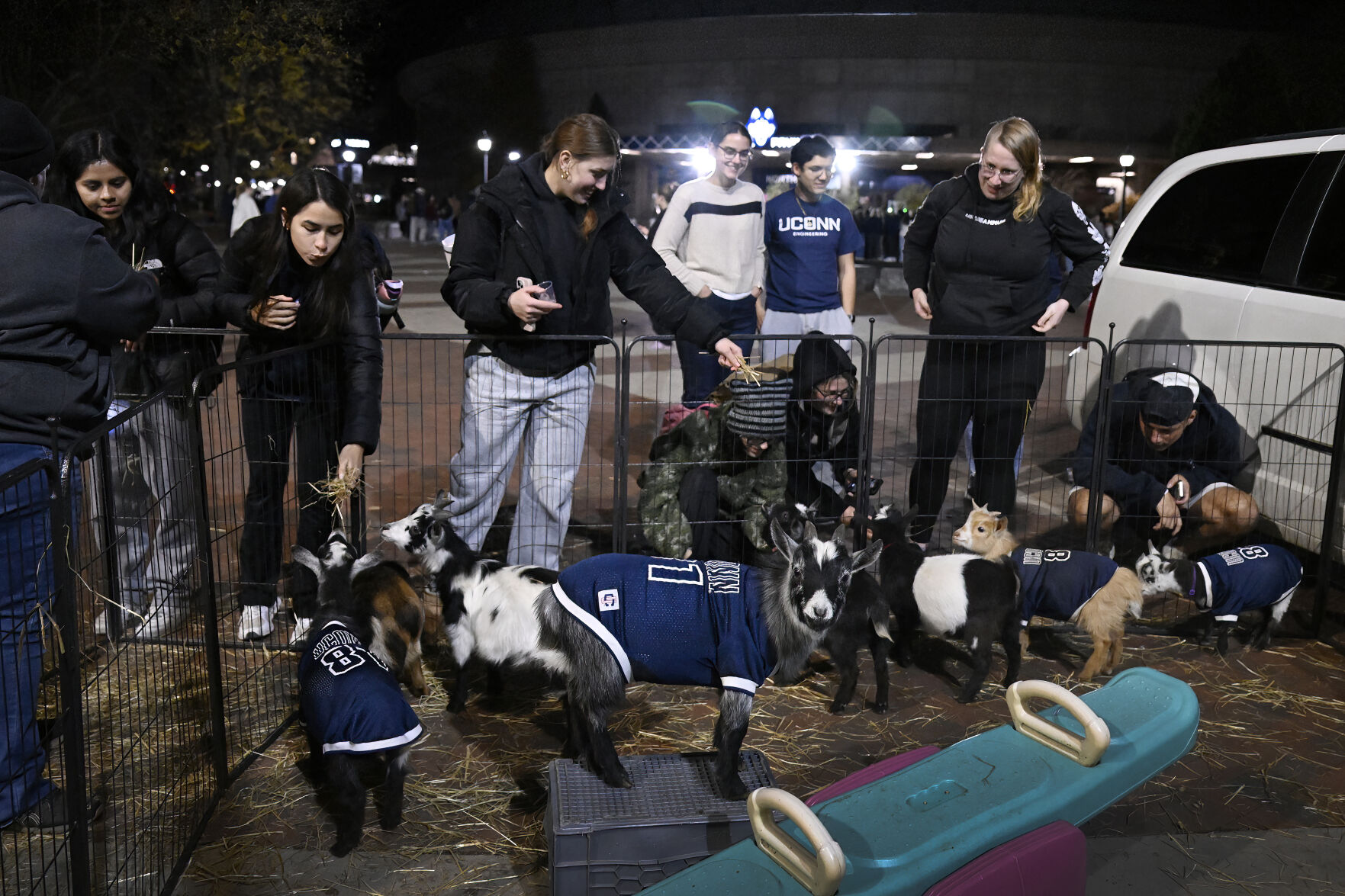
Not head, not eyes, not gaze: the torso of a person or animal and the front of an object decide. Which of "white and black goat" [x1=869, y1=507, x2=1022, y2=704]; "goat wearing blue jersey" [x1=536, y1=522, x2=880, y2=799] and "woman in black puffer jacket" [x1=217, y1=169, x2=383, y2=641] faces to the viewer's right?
the goat wearing blue jersey

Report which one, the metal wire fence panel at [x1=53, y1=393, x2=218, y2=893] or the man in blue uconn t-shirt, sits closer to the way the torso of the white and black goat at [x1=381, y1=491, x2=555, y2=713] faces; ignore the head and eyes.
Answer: the metal wire fence panel

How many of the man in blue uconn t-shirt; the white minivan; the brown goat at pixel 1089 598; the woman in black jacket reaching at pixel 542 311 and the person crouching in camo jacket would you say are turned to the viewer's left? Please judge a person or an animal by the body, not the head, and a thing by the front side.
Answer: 1

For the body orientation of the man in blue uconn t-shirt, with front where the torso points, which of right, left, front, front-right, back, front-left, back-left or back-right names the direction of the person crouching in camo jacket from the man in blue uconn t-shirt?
front

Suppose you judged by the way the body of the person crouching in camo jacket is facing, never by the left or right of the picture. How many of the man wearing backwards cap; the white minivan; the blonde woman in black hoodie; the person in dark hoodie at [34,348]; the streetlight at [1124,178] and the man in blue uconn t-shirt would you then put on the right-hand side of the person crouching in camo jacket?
1

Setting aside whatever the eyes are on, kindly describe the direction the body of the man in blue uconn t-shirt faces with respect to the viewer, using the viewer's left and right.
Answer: facing the viewer

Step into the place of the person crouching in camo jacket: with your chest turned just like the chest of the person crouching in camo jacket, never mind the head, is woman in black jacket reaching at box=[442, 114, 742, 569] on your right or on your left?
on your right

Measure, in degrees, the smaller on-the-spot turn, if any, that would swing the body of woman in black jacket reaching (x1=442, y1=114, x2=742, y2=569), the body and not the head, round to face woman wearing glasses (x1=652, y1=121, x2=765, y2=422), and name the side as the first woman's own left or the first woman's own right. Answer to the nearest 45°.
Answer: approximately 90° to the first woman's own left

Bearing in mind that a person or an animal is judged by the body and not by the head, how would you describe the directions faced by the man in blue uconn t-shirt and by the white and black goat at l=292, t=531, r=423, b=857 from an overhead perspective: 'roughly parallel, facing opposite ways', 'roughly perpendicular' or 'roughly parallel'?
roughly parallel, facing opposite ways

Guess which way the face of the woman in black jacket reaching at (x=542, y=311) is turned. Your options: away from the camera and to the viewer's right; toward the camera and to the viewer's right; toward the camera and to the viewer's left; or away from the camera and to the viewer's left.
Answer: toward the camera and to the viewer's right

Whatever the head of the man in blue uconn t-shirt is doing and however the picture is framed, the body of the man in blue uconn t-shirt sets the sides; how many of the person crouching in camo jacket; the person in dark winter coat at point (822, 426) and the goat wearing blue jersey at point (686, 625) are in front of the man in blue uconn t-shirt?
3

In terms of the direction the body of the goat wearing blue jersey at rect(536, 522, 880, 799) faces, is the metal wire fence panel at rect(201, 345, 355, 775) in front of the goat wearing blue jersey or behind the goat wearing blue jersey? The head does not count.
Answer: behind

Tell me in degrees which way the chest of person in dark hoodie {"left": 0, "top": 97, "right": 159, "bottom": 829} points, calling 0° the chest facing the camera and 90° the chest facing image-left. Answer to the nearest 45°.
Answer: approximately 225°

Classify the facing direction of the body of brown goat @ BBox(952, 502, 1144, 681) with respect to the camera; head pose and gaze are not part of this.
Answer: to the viewer's left

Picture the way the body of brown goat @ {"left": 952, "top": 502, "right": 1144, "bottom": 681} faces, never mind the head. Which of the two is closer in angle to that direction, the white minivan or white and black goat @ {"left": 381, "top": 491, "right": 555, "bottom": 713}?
the white and black goat

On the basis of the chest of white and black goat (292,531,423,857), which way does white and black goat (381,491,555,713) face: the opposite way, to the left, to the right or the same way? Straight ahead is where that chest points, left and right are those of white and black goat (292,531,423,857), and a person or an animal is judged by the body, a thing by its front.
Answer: to the left

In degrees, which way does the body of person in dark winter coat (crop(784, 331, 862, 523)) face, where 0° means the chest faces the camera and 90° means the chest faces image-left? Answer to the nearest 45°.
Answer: approximately 315°

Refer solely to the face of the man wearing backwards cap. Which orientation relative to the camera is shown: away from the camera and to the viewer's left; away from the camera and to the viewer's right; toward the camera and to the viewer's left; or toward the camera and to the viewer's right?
toward the camera and to the viewer's left

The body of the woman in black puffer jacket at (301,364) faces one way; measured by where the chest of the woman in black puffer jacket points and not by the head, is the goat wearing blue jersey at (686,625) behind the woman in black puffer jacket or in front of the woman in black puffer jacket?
in front
